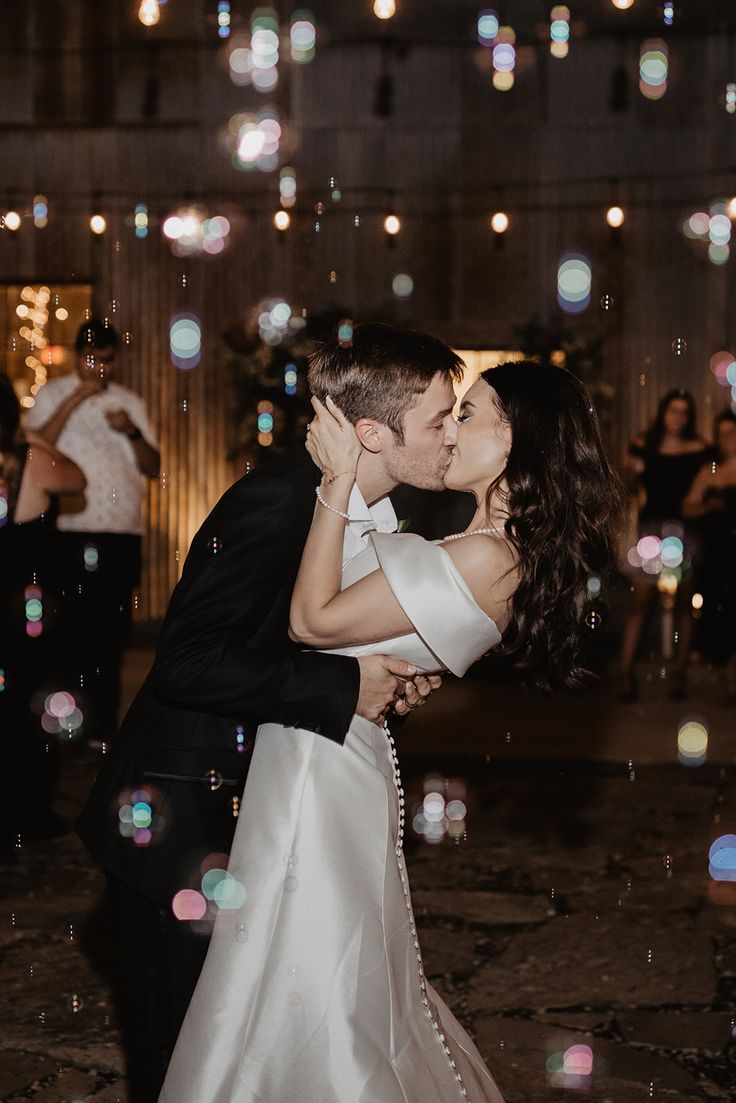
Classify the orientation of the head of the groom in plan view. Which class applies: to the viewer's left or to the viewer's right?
to the viewer's right

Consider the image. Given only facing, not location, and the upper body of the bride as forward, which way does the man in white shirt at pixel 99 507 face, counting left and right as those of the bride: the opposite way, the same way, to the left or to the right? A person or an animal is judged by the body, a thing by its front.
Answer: to the left

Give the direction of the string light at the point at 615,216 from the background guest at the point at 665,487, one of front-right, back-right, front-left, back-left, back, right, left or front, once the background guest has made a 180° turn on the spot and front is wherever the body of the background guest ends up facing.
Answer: front

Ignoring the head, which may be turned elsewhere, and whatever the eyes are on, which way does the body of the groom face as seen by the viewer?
to the viewer's right

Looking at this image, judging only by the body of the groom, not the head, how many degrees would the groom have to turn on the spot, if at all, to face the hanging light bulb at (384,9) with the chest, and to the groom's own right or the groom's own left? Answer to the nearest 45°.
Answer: approximately 90° to the groom's own left

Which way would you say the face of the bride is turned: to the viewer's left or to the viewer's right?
to the viewer's left

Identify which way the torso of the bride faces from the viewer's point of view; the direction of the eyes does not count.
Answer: to the viewer's left

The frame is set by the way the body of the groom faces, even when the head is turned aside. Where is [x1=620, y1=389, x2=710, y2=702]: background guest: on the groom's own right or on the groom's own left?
on the groom's own left

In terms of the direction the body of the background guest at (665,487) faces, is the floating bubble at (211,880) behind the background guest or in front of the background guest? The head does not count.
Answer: in front

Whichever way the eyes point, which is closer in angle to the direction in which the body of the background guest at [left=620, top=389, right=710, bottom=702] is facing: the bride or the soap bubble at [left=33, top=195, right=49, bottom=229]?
the bride

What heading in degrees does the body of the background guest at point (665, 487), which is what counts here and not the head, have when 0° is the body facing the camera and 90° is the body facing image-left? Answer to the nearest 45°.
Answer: approximately 0°

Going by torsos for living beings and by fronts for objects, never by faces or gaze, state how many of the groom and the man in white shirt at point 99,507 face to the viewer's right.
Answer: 1
